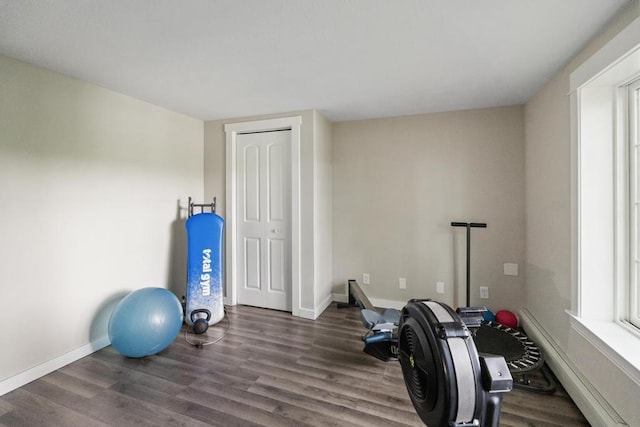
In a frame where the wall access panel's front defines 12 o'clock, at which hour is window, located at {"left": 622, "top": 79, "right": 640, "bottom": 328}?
The window is roughly at 11 o'clock from the wall access panel.

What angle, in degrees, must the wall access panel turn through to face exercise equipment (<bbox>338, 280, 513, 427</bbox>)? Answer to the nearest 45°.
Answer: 0° — it already faces it

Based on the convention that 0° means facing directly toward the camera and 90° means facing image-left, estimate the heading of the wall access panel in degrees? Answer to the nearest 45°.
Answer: approximately 0°

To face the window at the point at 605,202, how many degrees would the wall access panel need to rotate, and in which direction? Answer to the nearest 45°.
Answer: approximately 45° to its left

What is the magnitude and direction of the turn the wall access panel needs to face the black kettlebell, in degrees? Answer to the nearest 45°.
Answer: approximately 45° to its right

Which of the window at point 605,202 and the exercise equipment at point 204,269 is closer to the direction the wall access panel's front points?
the window

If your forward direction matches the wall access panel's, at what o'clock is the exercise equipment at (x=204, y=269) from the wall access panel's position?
The exercise equipment is roughly at 2 o'clock from the wall access panel.

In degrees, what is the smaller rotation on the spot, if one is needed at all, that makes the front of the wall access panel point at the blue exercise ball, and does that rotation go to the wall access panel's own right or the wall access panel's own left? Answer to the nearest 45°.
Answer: approximately 45° to the wall access panel's own right

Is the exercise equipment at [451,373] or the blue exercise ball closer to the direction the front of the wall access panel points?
the exercise equipment
